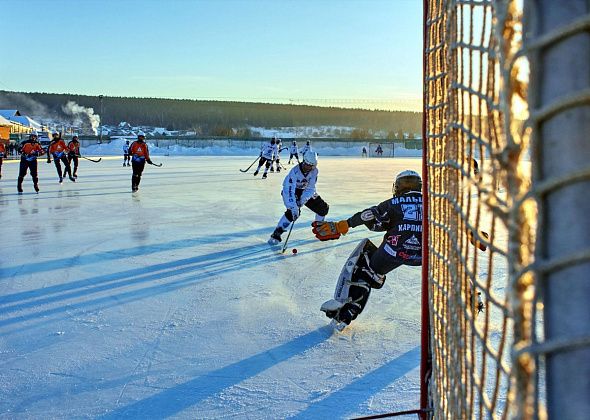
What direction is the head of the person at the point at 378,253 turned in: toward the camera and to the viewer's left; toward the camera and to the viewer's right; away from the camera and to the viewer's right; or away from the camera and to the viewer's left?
away from the camera and to the viewer's left

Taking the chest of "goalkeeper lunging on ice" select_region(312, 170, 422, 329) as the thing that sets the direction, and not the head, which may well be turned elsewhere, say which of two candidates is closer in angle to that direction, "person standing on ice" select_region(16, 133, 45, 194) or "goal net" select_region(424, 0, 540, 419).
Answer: the person standing on ice

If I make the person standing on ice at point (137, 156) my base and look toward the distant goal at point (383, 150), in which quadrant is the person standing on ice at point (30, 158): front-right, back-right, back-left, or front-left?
back-left

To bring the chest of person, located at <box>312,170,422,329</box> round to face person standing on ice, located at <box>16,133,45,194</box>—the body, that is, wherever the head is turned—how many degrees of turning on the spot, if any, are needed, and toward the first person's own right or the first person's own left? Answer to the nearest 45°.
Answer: approximately 45° to the first person's own left

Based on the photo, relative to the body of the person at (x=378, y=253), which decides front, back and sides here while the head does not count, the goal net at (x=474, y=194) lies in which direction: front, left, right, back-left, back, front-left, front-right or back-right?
back

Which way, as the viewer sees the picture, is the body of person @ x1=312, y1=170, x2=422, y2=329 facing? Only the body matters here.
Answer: away from the camera

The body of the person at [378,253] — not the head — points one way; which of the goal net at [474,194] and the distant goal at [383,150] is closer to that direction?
the distant goal

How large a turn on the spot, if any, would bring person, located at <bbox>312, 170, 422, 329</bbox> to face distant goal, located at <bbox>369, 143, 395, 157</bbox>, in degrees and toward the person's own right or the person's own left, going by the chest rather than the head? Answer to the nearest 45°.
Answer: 0° — they already face it
